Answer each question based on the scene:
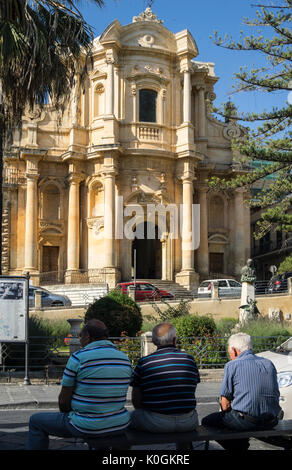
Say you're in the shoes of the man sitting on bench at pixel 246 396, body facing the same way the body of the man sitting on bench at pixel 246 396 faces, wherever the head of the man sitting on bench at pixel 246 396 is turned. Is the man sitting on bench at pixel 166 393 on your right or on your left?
on your left

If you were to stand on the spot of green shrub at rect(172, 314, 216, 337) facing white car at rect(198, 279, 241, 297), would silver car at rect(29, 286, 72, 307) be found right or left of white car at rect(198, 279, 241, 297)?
left

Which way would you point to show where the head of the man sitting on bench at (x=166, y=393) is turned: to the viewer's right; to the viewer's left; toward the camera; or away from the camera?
away from the camera

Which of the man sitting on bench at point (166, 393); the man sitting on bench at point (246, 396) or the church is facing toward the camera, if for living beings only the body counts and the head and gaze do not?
the church

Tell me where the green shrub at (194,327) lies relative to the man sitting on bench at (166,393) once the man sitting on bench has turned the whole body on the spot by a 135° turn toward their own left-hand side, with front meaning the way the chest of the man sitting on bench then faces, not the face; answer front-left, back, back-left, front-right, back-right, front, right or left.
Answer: back-right

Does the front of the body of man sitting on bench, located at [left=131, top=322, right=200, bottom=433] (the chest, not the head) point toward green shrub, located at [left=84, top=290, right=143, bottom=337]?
yes

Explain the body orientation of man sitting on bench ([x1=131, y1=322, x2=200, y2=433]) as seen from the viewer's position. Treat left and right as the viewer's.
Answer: facing away from the viewer

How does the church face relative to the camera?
toward the camera

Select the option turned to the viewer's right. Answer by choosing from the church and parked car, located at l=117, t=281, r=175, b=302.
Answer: the parked car

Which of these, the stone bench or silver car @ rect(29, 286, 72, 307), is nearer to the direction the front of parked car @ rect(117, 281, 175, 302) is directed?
the stone bench

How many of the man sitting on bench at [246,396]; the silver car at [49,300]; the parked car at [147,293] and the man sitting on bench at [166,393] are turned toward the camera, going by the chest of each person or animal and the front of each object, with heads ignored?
0

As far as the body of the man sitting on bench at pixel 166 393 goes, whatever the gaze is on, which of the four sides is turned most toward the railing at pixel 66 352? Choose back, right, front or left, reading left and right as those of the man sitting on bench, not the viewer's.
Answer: front

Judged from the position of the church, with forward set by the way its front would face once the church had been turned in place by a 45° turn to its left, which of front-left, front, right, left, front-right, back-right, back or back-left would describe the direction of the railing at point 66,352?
front-right

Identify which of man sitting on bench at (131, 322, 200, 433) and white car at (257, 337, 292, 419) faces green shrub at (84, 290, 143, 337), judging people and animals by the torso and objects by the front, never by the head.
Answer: the man sitting on bench

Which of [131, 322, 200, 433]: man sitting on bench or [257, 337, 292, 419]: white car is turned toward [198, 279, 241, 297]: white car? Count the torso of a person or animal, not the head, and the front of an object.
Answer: the man sitting on bench

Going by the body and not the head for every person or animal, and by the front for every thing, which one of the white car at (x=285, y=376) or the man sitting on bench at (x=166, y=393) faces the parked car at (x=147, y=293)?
the man sitting on bench
